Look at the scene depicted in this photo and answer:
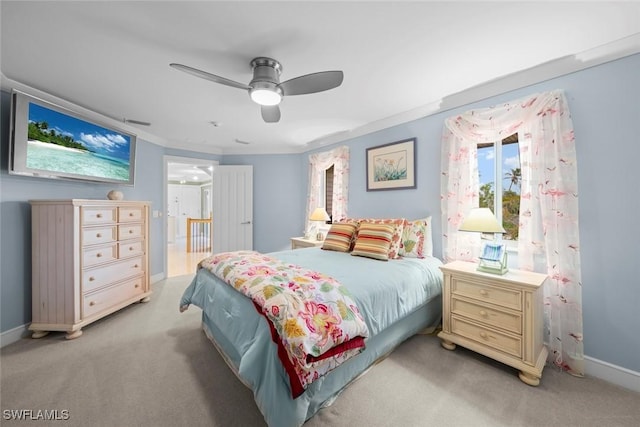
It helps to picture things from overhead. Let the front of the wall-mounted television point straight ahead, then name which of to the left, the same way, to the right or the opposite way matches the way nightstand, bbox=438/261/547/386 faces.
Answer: the opposite way

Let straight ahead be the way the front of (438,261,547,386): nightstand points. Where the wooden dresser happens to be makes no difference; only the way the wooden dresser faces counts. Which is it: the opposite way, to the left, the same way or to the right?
the opposite way

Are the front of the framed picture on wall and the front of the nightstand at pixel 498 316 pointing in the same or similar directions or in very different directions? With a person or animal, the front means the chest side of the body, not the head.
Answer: same or similar directions

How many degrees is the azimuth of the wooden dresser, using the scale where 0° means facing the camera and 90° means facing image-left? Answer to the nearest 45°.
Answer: approximately 315°

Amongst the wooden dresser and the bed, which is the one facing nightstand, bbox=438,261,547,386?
the wooden dresser

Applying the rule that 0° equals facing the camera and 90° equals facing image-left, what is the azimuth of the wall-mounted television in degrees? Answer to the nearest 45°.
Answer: approximately 315°

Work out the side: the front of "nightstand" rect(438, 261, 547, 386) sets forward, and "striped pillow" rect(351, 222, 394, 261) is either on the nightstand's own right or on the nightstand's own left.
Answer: on the nightstand's own right

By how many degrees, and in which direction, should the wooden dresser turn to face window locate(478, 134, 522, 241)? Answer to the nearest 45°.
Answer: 0° — it already faces it

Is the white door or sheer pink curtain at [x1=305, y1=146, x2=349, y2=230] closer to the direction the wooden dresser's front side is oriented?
the sheer pink curtain

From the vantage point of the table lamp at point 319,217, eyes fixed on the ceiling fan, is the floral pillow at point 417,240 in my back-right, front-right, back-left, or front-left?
front-left

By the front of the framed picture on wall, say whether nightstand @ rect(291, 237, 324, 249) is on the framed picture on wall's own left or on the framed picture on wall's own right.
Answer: on the framed picture on wall's own right

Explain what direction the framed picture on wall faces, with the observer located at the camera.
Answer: facing the viewer and to the left of the viewer

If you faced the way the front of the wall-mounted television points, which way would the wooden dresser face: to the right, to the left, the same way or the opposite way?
the same way

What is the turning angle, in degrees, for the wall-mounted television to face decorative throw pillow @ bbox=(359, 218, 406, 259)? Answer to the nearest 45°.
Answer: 0° — it already faces it
